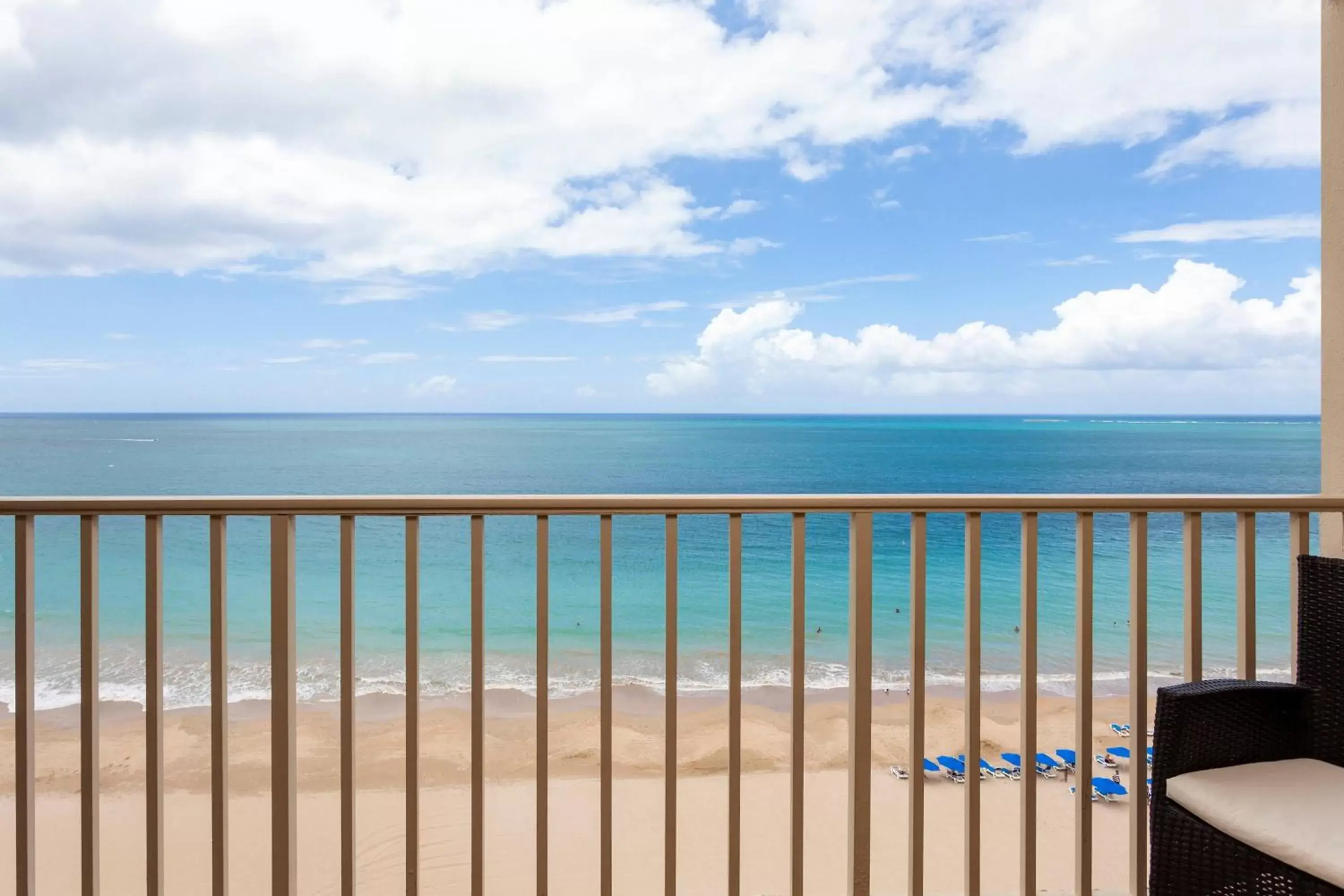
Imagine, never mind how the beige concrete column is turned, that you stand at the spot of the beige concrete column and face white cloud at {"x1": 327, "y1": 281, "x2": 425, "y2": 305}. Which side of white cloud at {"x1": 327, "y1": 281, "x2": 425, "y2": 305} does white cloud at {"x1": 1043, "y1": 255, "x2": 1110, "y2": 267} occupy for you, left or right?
right

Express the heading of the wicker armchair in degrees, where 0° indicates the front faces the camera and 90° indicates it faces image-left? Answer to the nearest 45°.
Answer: approximately 45°

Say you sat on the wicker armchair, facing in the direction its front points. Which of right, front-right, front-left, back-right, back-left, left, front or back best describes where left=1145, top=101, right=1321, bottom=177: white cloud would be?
back-right

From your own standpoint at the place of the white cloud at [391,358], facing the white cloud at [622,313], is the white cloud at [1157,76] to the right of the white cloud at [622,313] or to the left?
right

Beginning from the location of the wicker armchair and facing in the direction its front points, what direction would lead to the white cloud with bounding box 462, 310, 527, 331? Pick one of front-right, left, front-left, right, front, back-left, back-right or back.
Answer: right

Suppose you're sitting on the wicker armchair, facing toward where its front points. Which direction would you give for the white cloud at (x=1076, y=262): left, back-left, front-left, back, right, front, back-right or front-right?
back-right

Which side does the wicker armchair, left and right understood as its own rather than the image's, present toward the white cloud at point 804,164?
right
